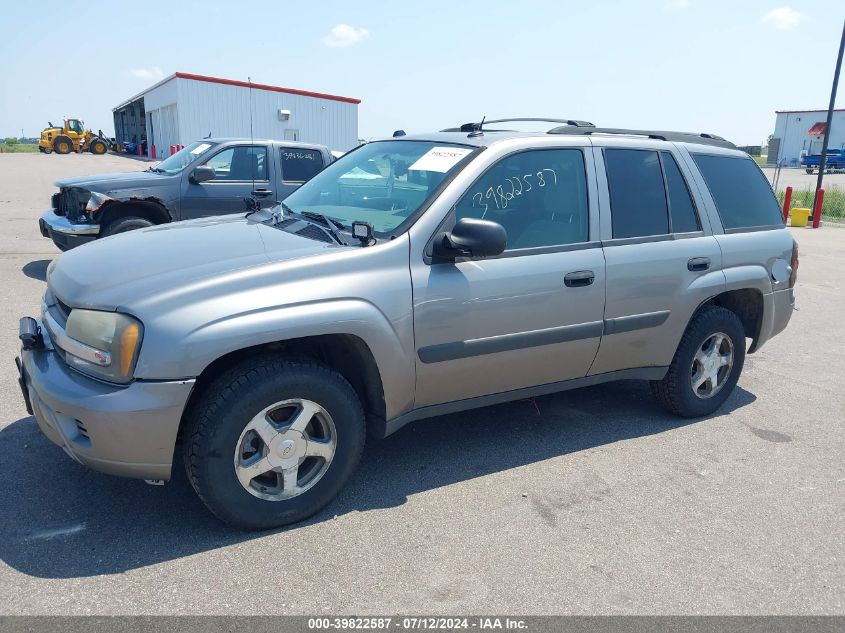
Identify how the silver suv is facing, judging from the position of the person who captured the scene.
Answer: facing the viewer and to the left of the viewer

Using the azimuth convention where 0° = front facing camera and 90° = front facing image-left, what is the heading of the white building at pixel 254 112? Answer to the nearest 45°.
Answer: approximately 45°

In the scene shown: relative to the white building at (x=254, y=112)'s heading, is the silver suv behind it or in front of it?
in front

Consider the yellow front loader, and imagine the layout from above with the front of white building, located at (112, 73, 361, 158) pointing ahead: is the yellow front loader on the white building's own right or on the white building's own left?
on the white building's own right
